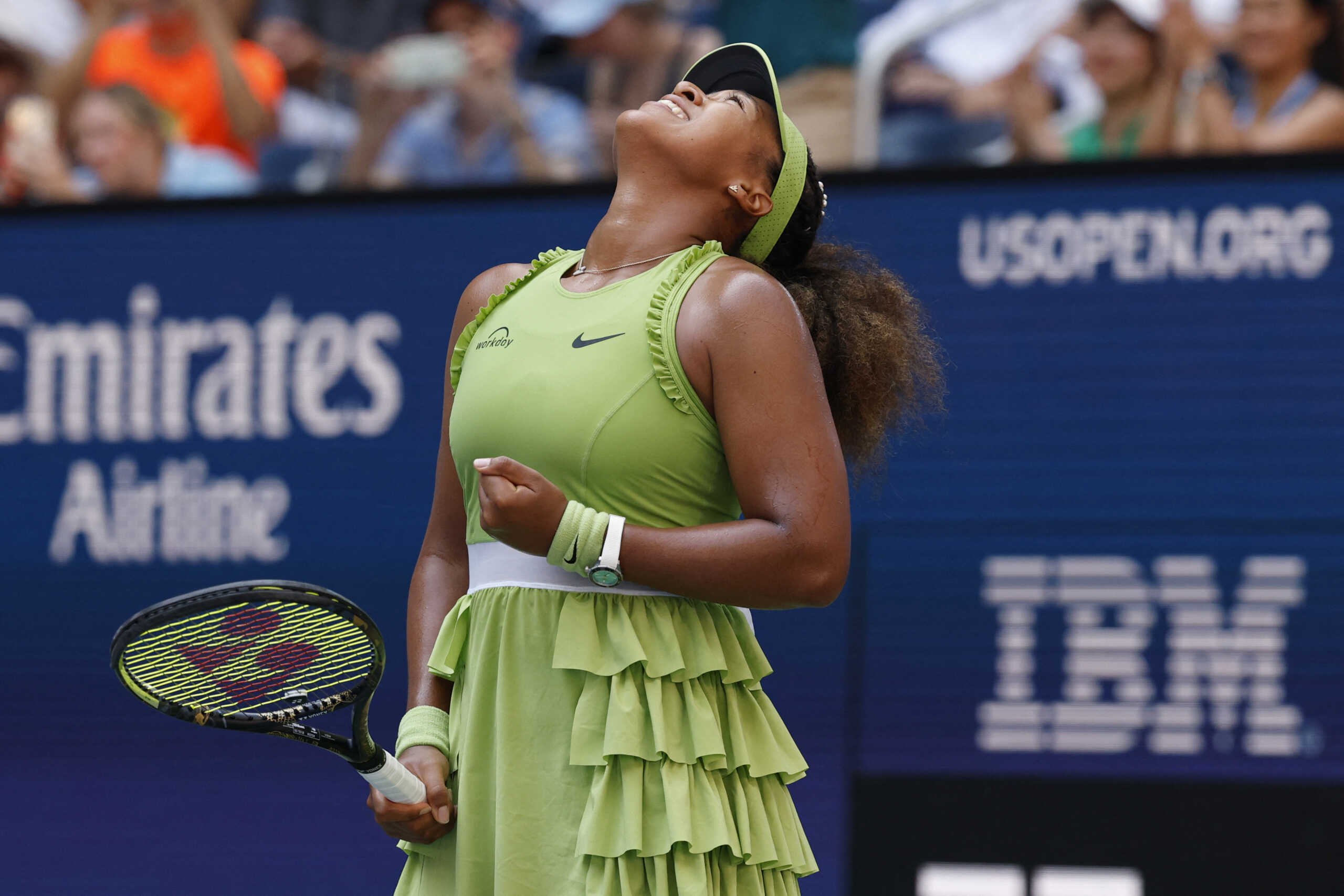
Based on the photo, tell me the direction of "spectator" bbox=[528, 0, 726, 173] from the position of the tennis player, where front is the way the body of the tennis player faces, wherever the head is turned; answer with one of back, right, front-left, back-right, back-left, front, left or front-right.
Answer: back-right

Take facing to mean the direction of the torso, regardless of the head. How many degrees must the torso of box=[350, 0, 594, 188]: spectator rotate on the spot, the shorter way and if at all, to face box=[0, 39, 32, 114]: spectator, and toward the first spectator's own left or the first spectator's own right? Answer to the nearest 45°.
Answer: approximately 135° to the first spectator's own right

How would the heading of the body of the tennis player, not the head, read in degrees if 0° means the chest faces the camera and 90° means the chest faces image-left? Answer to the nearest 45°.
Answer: approximately 45°

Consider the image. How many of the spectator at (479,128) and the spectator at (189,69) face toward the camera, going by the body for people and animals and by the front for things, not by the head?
2

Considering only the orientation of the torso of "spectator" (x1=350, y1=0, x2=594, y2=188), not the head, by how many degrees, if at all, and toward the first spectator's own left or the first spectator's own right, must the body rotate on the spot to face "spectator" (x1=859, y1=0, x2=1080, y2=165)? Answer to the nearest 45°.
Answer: approximately 45° to the first spectator's own left
